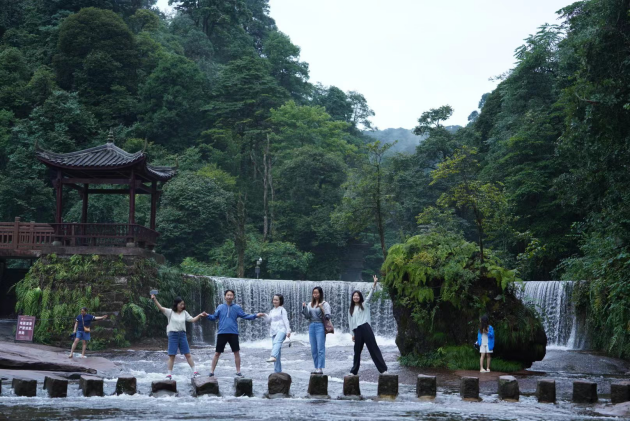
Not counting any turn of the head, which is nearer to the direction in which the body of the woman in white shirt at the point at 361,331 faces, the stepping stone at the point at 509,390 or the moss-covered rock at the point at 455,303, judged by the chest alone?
the stepping stone

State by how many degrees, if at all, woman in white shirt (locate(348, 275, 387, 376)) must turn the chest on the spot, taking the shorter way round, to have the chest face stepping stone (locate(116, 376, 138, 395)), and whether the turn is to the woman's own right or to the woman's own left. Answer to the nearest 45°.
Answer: approximately 45° to the woman's own right

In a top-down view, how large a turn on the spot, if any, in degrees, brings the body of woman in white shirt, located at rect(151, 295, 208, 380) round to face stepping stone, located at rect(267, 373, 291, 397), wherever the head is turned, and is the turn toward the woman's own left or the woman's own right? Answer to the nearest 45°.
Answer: approximately 45° to the woman's own left

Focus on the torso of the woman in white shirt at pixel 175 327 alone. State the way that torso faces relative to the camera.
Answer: toward the camera

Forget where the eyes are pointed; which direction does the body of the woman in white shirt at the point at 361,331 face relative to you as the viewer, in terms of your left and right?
facing the viewer

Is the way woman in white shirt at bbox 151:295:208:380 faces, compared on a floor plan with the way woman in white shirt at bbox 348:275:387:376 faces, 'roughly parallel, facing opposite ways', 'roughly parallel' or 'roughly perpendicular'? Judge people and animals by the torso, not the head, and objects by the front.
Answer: roughly parallel

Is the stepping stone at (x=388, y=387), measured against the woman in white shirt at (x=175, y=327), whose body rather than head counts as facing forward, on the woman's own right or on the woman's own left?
on the woman's own left

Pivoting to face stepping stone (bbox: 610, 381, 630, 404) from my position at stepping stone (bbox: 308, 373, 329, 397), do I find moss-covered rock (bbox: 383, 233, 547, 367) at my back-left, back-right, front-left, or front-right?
front-left

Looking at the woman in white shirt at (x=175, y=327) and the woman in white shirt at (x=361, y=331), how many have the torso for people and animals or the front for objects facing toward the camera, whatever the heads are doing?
2
